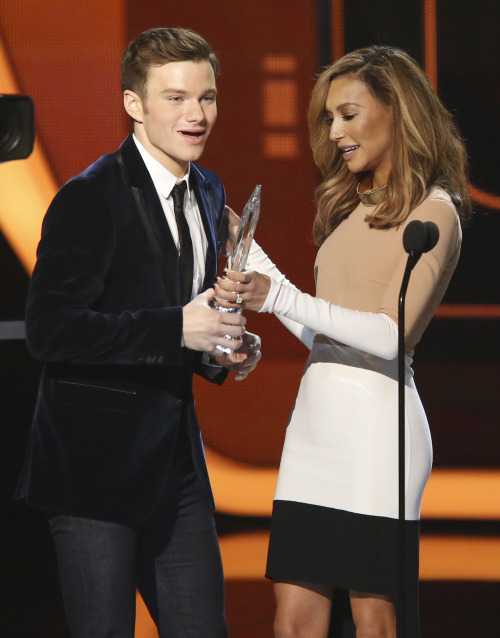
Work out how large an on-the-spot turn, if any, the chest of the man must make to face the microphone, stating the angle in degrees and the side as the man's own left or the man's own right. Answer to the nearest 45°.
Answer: approximately 45° to the man's own left

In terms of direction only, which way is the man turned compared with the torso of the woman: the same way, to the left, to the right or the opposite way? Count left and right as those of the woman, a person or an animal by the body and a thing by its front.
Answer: to the left

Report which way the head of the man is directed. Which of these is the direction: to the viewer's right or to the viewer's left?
to the viewer's right

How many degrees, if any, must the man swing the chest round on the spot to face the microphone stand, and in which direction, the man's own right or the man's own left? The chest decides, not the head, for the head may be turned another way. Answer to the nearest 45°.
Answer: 0° — they already face it

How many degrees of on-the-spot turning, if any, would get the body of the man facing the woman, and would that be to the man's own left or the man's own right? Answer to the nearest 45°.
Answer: approximately 45° to the man's own left

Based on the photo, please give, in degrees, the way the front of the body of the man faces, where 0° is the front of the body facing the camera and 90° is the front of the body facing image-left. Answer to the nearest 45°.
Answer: approximately 315°

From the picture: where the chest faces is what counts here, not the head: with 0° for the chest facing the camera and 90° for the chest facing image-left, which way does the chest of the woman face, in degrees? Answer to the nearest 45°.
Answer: approximately 45°
